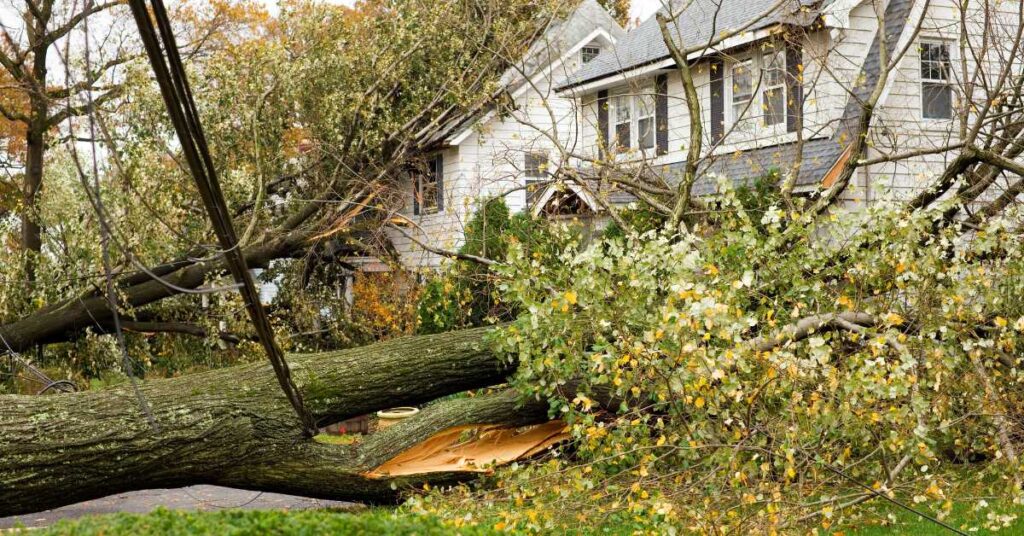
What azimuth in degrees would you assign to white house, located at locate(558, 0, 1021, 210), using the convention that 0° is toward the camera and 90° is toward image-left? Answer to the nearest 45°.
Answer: approximately 45°

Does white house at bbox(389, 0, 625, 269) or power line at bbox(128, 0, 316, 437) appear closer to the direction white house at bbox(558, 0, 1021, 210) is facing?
the power line

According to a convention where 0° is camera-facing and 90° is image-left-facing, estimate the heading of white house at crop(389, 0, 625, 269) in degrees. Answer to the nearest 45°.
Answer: approximately 45°

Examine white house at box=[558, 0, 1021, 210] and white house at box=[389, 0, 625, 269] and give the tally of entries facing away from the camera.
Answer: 0

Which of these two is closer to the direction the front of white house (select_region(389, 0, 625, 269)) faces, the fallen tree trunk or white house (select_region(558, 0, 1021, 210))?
the fallen tree trunk

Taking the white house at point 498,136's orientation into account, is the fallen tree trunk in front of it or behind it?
in front

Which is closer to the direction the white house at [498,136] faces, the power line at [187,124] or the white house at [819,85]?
the power line

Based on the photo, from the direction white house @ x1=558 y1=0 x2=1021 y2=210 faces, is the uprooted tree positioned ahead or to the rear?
ahead

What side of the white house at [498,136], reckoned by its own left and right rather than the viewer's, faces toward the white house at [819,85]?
left

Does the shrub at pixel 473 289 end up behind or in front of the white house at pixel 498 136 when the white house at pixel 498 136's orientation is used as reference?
in front
